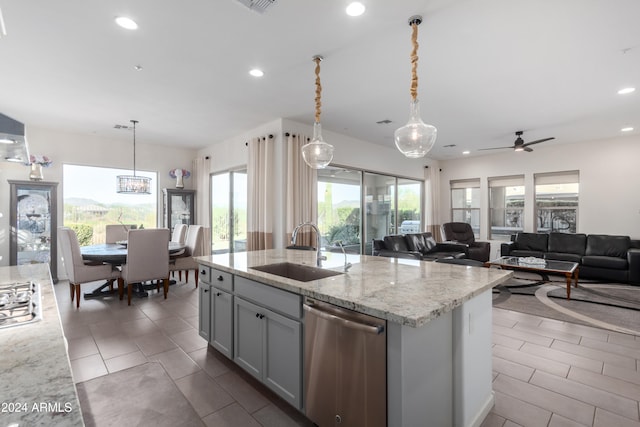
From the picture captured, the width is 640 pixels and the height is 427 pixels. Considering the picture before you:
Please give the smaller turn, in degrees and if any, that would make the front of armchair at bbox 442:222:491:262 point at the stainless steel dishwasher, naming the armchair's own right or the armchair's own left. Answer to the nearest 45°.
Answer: approximately 45° to the armchair's own right

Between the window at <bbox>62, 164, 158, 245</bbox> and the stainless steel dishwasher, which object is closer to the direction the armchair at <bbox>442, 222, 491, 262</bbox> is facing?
the stainless steel dishwasher

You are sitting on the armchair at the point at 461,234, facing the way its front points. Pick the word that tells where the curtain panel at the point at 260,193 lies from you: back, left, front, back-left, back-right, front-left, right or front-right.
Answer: right

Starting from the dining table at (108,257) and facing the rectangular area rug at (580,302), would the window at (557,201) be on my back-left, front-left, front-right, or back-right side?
front-left

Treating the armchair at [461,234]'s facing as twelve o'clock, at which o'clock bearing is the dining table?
The dining table is roughly at 3 o'clock from the armchair.

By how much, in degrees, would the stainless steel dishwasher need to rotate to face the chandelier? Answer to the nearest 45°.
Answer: approximately 90° to its right

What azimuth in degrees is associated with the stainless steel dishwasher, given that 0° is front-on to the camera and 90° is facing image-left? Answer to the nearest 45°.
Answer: approximately 45°

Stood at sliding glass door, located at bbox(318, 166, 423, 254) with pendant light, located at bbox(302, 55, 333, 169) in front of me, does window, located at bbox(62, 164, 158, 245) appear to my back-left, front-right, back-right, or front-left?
front-right

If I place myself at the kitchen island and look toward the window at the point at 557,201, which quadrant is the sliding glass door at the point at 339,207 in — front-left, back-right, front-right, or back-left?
front-left

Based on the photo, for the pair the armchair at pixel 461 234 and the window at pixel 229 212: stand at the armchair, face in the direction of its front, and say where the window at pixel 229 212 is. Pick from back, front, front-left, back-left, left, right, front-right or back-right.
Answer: right

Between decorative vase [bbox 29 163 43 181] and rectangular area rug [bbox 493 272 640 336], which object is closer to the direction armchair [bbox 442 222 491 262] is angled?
the rectangular area rug

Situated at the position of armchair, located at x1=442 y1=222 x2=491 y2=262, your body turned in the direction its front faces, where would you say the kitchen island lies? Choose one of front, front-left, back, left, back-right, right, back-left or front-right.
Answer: front-right

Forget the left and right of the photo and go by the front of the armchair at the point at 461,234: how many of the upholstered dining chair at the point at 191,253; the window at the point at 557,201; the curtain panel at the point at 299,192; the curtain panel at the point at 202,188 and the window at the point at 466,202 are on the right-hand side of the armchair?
3

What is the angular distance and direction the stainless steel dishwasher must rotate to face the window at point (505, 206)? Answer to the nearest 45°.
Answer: approximately 180°

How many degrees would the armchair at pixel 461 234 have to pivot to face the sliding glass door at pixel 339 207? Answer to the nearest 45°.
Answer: approximately 90° to its right

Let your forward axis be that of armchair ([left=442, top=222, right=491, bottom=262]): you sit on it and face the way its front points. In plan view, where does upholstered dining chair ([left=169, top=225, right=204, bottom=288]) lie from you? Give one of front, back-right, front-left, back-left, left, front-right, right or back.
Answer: right

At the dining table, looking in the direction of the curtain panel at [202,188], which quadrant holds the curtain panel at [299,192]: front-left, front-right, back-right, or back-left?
front-right

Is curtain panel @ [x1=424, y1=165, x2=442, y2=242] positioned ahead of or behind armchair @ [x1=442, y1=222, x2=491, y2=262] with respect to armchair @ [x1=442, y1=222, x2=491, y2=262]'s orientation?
behind
